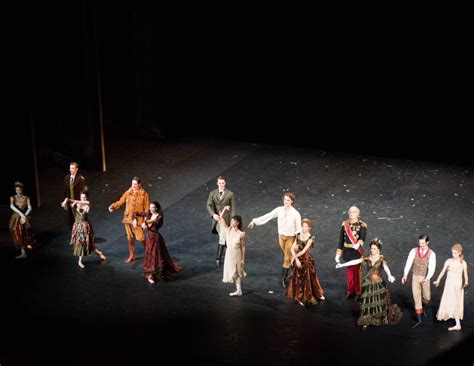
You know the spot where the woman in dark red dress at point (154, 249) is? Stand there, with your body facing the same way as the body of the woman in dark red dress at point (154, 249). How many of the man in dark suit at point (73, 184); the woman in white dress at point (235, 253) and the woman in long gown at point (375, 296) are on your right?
1

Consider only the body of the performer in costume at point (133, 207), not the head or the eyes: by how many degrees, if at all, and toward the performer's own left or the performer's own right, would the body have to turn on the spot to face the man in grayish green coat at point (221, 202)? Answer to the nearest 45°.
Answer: approximately 135° to the performer's own left

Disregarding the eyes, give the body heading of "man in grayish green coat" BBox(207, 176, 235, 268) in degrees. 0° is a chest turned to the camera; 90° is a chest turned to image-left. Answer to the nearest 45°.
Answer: approximately 0°

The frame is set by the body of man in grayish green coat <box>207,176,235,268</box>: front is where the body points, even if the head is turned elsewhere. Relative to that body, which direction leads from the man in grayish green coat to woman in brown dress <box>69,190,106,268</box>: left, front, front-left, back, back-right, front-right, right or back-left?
right

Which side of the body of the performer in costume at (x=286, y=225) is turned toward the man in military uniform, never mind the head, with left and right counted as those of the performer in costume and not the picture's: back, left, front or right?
left

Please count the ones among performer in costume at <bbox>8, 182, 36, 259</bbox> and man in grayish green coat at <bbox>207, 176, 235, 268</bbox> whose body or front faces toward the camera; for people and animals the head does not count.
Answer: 2

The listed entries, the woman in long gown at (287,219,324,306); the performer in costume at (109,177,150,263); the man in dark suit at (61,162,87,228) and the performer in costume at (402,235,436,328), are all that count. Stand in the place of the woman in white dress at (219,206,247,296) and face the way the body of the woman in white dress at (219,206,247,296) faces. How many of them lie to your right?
2

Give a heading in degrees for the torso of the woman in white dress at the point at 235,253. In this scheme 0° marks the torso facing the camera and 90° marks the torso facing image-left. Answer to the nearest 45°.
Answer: approximately 45°

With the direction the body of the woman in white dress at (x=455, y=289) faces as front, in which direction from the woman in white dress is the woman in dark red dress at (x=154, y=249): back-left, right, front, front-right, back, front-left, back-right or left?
front-right

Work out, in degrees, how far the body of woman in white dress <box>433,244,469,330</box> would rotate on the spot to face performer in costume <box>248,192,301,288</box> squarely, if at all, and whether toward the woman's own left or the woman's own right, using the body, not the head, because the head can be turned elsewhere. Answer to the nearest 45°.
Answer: approximately 45° to the woman's own right

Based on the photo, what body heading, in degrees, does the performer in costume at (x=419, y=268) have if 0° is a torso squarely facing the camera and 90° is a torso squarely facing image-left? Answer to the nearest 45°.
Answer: approximately 45°

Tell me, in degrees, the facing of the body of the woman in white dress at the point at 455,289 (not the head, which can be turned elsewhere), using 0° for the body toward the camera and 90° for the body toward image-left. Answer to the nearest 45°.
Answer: approximately 45°

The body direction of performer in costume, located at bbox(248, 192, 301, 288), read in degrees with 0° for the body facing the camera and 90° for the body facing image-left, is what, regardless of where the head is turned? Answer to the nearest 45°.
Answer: approximately 45°
